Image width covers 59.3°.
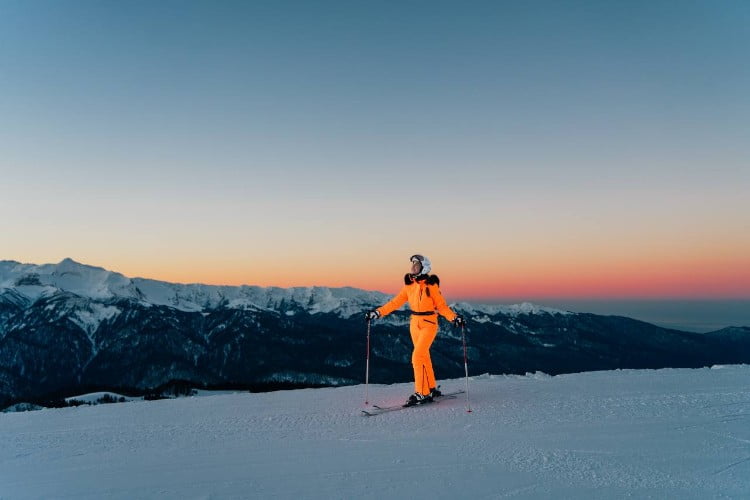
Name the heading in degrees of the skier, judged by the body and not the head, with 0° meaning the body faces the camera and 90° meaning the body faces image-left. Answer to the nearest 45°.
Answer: approximately 45°
